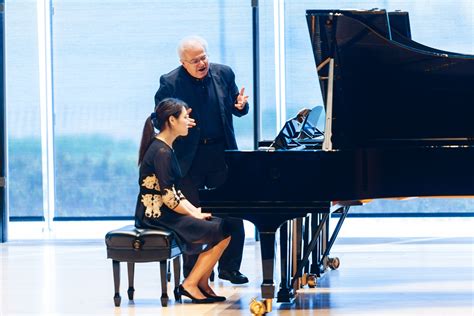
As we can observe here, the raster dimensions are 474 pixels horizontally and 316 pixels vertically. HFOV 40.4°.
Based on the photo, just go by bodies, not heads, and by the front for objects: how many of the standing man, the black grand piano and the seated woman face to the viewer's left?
1

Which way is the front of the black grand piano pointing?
to the viewer's left

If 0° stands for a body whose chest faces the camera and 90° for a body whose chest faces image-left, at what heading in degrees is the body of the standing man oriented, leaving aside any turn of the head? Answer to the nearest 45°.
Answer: approximately 315°

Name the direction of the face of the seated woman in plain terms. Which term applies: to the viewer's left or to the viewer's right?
to the viewer's right

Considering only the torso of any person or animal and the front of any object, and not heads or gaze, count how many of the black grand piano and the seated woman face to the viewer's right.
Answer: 1

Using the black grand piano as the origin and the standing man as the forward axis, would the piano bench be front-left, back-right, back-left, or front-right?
front-left

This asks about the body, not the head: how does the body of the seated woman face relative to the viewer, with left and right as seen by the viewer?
facing to the right of the viewer

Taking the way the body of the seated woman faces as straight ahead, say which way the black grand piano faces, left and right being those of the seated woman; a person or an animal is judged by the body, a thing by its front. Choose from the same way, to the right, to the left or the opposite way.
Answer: the opposite way

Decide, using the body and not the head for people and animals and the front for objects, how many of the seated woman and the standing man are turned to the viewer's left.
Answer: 0
